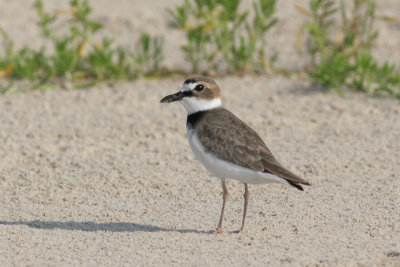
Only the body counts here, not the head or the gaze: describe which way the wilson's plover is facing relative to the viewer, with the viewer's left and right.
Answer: facing to the left of the viewer
